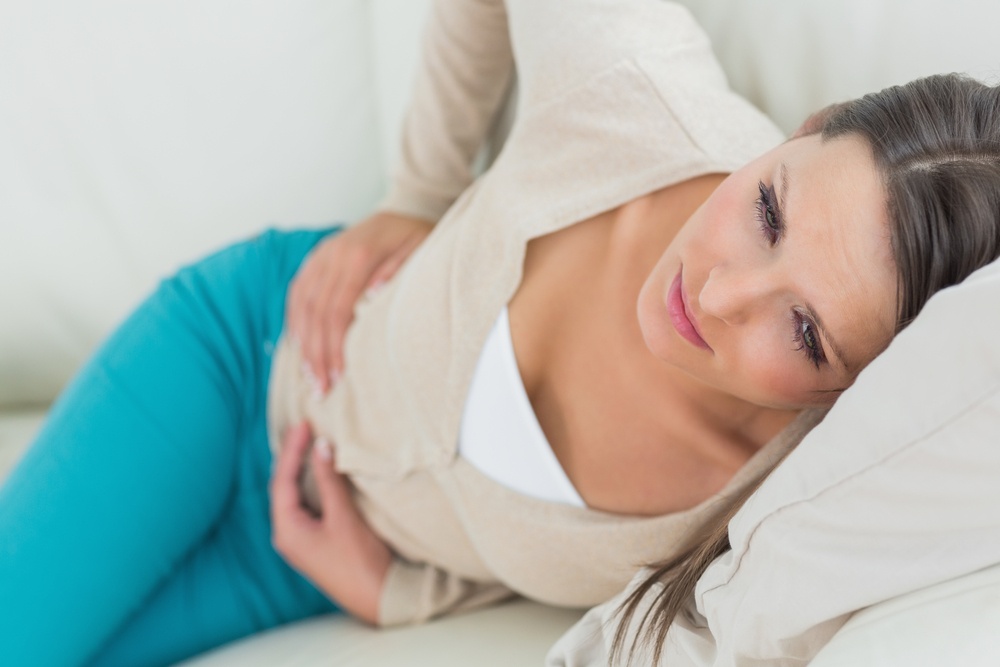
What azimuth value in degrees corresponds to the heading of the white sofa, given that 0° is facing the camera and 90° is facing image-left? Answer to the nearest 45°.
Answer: approximately 0°
